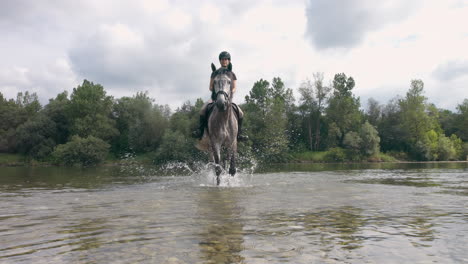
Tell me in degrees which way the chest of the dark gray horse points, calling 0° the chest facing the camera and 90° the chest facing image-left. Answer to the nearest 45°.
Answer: approximately 0°
